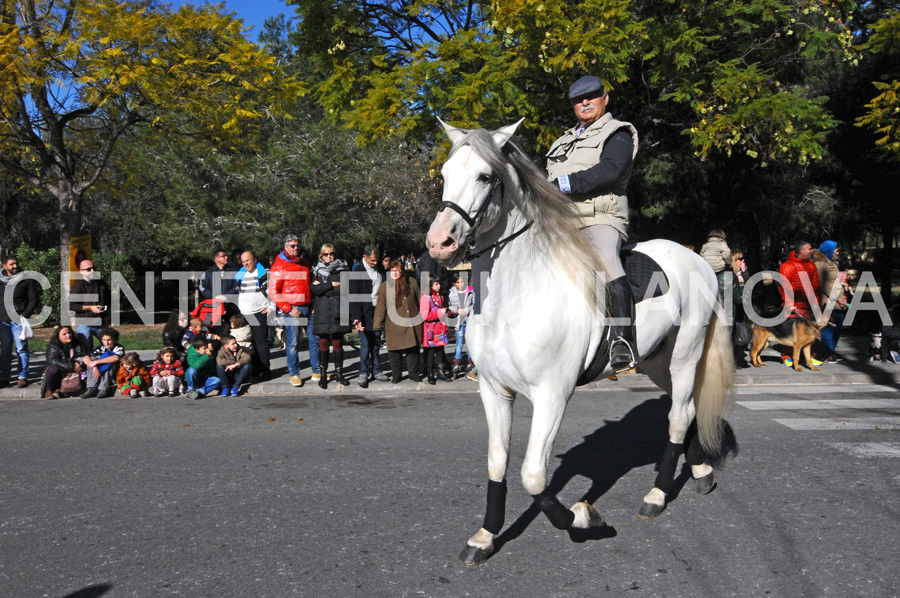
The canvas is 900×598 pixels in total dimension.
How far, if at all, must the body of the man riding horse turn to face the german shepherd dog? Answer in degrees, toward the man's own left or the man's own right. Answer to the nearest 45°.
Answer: approximately 135° to the man's own right

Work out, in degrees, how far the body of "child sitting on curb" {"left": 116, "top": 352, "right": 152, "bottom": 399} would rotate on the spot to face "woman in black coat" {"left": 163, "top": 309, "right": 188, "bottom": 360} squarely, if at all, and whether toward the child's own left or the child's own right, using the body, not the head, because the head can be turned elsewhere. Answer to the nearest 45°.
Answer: approximately 135° to the child's own left

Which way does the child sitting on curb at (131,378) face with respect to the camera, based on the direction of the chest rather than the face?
toward the camera

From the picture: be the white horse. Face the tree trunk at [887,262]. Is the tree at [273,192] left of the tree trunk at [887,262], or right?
left

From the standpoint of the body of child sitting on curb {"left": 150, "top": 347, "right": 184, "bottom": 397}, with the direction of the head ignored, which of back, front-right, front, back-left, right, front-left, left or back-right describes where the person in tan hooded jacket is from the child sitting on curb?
left

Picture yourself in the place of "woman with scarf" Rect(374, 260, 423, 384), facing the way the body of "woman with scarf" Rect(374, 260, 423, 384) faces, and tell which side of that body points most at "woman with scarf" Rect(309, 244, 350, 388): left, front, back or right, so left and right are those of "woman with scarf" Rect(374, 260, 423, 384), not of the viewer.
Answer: right

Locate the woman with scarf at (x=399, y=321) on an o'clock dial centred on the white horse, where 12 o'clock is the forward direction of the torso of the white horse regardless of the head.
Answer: The woman with scarf is roughly at 4 o'clock from the white horse.

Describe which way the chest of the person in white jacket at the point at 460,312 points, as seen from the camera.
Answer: toward the camera

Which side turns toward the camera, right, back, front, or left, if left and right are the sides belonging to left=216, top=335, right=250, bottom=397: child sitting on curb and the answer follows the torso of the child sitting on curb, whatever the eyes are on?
front

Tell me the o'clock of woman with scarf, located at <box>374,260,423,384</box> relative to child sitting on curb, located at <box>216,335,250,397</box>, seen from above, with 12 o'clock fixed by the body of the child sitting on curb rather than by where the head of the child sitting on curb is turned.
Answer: The woman with scarf is roughly at 9 o'clock from the child sitting on curb.

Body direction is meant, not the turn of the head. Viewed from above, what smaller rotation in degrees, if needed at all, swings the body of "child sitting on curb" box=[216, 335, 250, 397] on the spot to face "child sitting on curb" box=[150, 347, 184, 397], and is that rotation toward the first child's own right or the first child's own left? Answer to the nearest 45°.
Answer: approximately 90° to the first child's own right

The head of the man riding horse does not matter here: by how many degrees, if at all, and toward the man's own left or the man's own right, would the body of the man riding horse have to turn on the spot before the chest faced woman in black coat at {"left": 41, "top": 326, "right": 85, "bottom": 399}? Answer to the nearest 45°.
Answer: approximately 90° to the man's own right

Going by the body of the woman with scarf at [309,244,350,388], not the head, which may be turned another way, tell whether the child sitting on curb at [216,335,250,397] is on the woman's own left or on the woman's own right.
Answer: on the woman's own right
